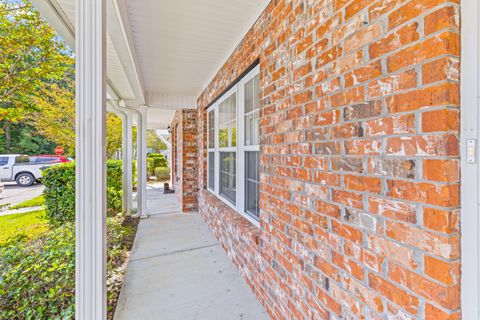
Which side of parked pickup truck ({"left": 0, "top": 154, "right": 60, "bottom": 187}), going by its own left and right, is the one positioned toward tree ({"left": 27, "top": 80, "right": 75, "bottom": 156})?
right

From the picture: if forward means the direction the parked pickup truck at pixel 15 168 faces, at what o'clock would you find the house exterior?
The house exterior is roughly at 8 o'clock from the parked pickup truck.

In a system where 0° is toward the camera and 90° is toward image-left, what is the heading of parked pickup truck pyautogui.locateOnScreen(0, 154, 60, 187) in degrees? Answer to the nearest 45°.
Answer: approximately 90°

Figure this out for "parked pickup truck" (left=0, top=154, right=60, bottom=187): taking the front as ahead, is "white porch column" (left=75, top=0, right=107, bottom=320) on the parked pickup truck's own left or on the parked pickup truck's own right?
on the parked pickup truck's own left
